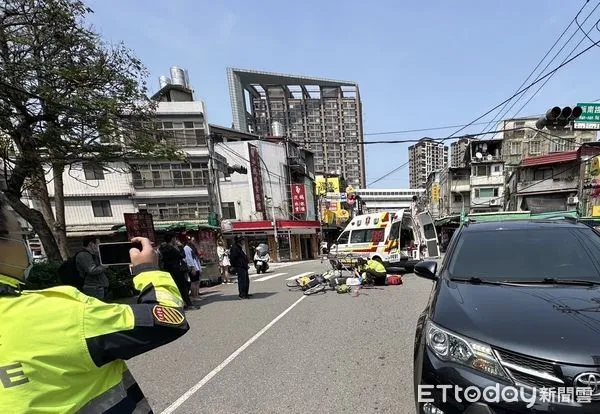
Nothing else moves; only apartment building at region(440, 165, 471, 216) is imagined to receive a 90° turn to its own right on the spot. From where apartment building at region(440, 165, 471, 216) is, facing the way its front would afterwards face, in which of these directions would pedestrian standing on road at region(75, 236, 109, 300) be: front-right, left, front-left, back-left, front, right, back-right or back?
back-left

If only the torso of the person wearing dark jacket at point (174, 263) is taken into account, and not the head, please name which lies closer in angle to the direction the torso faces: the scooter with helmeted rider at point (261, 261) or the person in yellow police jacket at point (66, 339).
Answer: the scooter with helmeted rider

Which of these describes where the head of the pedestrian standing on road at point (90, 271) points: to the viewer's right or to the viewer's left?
to the viewer's right

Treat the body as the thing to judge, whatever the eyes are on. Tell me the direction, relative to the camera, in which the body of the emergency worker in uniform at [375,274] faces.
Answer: to the viewer's left

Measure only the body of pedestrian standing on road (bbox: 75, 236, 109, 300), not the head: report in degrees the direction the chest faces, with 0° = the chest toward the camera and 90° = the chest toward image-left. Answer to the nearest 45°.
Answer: approximately 270°

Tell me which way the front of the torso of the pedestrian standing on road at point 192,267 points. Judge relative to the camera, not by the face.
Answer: to the viewer's right

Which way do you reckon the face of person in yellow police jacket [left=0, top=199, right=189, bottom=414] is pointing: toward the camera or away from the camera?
away from the camera

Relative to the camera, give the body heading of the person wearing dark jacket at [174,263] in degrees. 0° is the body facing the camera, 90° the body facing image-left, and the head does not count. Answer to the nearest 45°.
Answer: approximately 270°
